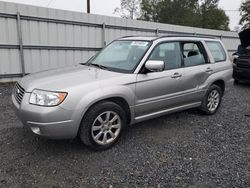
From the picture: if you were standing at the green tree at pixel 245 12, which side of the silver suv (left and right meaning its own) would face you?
back

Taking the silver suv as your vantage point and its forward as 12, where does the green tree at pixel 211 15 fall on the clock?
The green tree is roughly at 5 o'clock from the silver suv.

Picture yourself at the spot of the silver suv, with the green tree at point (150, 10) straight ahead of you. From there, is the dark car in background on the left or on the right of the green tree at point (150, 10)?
right

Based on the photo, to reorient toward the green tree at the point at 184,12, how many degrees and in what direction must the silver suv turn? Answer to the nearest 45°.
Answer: approximately 135° to its right

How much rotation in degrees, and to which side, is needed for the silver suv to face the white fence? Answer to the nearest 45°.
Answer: approximately 90° to its right

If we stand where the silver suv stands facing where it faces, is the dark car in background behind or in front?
behind

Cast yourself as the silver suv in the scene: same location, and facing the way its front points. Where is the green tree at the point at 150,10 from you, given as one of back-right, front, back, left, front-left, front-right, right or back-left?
back-right

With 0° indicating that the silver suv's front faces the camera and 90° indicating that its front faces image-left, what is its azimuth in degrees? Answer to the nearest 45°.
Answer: approximately 45°
